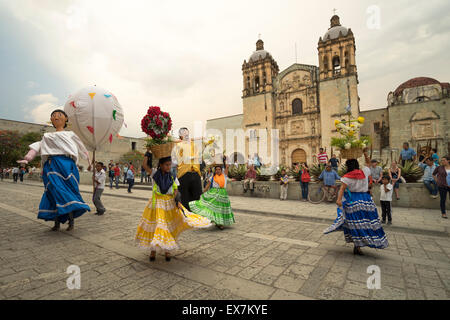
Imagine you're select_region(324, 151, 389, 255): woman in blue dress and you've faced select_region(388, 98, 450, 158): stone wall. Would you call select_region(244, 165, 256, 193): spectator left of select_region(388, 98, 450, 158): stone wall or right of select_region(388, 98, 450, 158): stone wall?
left

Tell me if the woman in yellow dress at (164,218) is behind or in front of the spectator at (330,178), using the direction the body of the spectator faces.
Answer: in front

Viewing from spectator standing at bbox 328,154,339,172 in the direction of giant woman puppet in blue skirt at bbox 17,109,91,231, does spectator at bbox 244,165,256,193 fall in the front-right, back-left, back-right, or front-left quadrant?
front-right

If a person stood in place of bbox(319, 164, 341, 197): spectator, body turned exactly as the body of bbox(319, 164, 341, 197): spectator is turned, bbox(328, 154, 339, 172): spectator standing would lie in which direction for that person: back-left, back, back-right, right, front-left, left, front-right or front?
back

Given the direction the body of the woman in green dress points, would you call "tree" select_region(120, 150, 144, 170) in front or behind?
behind

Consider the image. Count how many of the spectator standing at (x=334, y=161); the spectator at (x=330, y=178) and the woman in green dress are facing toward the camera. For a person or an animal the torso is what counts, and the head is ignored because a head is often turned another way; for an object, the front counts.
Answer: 3

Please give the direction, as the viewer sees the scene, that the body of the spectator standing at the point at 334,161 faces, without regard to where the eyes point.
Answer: toward the camera

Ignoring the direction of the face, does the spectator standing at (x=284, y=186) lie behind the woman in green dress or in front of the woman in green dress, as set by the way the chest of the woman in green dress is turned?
behind

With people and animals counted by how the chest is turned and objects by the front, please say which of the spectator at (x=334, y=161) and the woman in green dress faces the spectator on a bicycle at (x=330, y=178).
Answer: the spectator at (x=334, y=161)

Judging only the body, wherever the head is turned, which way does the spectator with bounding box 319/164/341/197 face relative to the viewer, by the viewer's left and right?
facing the viewer

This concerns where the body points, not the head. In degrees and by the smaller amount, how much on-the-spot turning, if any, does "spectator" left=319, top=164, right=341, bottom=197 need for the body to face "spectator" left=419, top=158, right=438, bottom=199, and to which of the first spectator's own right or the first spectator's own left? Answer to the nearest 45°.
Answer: approximately 90° to the first spectator's own left

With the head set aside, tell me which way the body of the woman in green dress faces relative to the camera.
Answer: toward the camera
